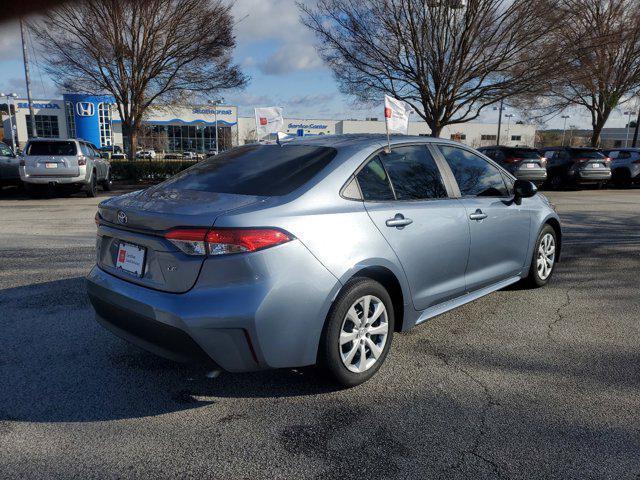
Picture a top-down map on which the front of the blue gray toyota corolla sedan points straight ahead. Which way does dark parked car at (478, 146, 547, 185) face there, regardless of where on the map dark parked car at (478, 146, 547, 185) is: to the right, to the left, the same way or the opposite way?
to the left

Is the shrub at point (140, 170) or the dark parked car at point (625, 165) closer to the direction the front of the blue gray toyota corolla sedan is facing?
the dark parked car

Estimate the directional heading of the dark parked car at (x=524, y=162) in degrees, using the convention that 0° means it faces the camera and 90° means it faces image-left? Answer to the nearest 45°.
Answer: approximately 135°

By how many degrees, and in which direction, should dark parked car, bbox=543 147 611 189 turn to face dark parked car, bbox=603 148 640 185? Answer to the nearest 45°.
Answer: approximately 90° to its right

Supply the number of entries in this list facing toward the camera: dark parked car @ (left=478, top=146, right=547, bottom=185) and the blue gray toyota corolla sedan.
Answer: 0

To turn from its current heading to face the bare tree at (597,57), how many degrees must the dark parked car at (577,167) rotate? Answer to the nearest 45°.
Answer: approximately 45° to its right

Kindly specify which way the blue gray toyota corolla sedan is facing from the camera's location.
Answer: facing away from the viewer and to the right of the viewer

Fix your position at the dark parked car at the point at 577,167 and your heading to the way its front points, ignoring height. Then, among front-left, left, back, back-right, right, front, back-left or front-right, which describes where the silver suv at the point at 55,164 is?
left

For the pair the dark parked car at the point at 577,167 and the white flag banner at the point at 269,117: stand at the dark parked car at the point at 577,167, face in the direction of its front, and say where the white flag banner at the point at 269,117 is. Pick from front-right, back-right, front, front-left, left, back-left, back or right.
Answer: left

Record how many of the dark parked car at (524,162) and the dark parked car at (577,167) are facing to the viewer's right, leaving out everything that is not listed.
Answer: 0

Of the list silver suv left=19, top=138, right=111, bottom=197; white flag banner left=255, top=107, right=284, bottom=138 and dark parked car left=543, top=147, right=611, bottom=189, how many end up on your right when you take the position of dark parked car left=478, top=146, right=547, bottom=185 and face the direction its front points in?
1

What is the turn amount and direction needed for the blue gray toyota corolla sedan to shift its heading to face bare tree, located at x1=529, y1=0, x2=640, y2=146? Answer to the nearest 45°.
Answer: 0° — it already faces it

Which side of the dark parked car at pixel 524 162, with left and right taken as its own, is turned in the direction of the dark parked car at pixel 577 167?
right

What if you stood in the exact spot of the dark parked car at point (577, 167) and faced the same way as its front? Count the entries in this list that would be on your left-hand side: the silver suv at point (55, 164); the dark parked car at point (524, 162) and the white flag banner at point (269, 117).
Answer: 3

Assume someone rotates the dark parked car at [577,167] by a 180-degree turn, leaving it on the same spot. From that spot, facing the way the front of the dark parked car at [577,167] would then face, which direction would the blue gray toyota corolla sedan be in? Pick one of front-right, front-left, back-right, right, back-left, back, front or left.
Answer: front-right

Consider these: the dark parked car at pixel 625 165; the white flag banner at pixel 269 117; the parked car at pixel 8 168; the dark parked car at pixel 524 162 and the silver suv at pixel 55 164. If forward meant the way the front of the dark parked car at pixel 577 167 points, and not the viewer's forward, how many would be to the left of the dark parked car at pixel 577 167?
4

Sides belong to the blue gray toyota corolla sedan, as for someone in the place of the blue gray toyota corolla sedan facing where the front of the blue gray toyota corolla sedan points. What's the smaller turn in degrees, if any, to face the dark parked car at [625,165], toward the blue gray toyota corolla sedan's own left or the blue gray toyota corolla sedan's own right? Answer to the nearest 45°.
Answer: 0° — it already faces it

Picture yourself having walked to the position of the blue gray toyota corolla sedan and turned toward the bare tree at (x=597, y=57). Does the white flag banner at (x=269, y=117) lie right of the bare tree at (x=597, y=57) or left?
left

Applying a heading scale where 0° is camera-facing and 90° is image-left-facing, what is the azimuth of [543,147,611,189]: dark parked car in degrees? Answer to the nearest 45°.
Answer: approximately 135°

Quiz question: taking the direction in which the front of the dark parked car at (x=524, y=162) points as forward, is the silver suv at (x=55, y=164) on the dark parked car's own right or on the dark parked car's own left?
on the dark parked car's own left
